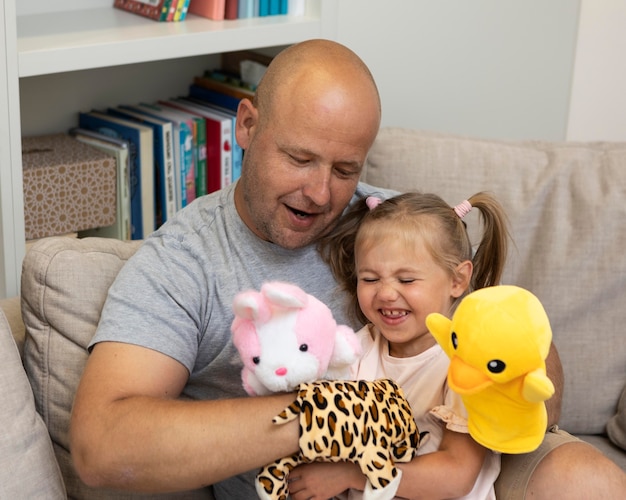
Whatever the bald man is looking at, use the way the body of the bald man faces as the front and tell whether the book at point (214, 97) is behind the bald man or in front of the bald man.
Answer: behind

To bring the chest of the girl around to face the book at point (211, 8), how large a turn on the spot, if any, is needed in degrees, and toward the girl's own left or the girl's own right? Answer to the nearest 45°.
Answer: approximately 90° to the girl's own right

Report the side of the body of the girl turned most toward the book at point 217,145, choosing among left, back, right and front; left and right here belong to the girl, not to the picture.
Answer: right

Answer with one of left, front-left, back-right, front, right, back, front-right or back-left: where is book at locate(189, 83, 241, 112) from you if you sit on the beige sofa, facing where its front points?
back-right

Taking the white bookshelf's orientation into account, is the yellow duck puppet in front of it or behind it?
in front

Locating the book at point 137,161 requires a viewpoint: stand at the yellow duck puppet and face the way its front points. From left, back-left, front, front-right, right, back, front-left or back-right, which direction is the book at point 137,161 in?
right

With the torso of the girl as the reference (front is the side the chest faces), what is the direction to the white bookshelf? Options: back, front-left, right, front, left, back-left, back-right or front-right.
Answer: right

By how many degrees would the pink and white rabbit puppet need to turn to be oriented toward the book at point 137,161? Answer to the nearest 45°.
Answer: approximately 135° to its right

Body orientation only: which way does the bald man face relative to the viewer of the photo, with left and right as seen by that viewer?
facing the viewer and to the right of the viewer
